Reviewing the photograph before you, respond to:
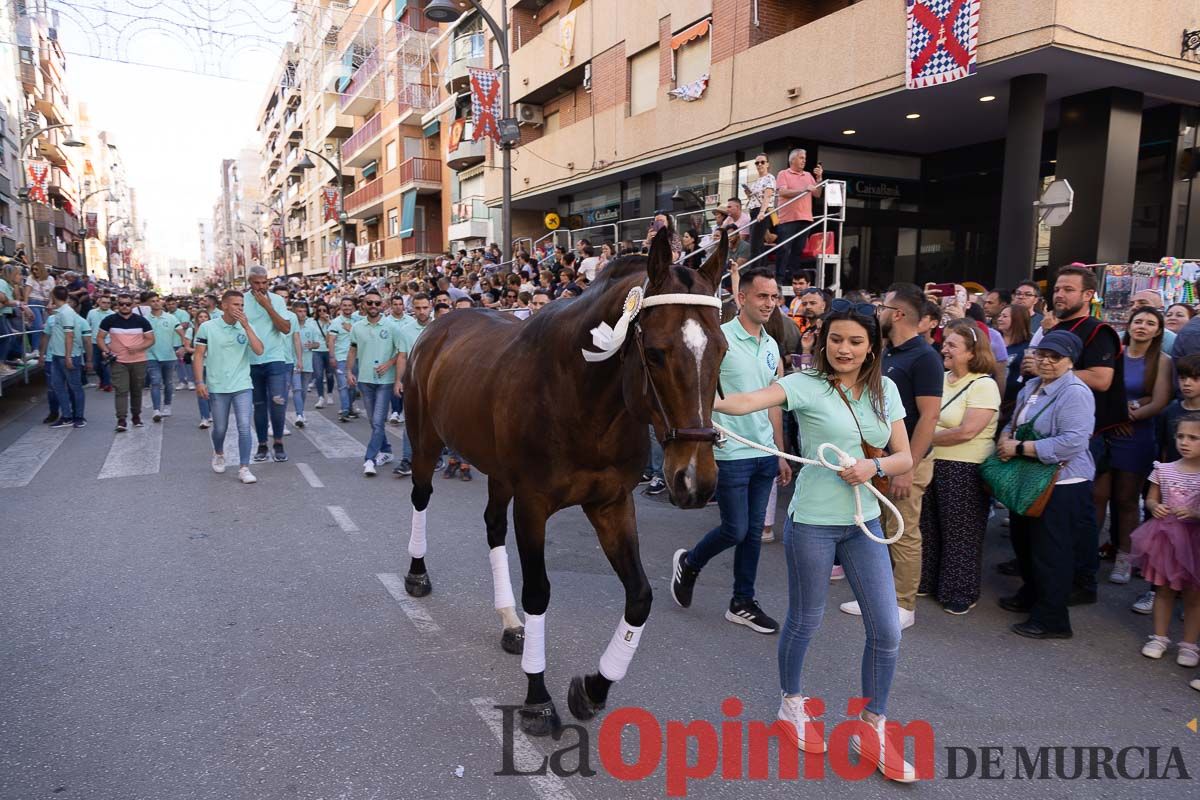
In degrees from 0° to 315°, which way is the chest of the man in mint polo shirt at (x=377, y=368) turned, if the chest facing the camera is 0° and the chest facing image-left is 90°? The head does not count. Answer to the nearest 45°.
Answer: approximately 0°

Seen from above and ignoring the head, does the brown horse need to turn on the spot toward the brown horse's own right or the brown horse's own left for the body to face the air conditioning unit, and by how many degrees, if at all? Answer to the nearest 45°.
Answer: approximately 135° to the brown horse's own left

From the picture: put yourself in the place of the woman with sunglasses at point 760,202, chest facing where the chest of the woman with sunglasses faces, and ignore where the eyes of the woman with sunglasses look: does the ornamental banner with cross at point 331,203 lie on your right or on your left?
on your right

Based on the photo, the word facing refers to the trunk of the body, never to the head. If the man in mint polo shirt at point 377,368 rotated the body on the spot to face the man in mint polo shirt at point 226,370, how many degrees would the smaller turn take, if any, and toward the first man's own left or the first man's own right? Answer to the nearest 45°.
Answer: approximately 90° to the first man's own right
